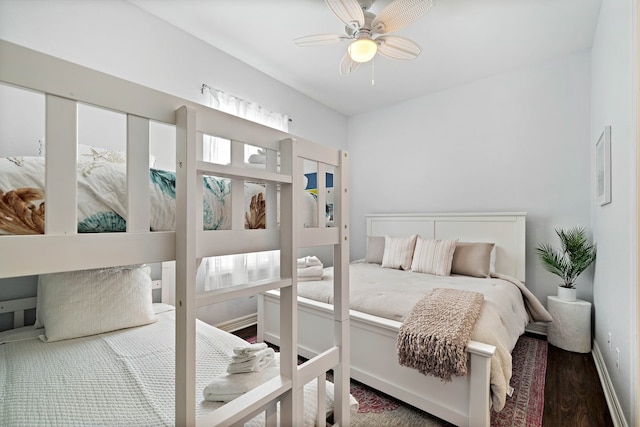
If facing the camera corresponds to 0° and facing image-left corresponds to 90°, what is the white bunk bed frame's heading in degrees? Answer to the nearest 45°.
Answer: approximately 315°

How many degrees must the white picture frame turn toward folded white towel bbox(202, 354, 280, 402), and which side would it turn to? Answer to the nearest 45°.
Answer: approximately 45° to its left

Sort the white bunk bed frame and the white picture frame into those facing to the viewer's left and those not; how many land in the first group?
1

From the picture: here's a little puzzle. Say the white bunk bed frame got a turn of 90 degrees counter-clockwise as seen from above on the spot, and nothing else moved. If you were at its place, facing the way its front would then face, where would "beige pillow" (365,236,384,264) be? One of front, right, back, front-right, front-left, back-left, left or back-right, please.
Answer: front

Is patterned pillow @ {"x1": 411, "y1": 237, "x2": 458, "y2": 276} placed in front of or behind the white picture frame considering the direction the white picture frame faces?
in front

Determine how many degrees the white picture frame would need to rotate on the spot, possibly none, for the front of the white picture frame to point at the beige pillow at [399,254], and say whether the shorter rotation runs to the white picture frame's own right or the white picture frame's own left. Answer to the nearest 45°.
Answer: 0° — it already faces it

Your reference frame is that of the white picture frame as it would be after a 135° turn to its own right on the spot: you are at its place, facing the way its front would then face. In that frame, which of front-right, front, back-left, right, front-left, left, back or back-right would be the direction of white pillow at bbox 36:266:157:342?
back

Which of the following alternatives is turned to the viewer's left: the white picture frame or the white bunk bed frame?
the white picture frame

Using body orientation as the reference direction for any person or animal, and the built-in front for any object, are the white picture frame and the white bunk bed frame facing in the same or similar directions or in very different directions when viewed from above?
very different directions

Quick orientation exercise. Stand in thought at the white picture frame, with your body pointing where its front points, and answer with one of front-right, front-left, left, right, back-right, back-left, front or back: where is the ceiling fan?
front-left

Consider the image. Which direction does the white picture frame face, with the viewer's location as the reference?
facing to the left of the viewer
